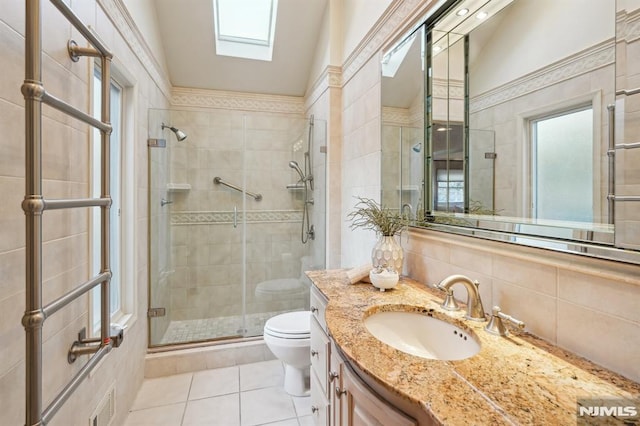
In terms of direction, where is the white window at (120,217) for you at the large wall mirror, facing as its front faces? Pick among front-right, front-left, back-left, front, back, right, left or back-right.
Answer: front-right

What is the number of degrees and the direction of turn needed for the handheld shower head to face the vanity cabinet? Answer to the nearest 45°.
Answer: approximately 90° to its left

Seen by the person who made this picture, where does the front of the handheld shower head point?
facing to the left of the viewer

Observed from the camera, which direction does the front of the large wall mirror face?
facing the viewer and to the left of the viewer

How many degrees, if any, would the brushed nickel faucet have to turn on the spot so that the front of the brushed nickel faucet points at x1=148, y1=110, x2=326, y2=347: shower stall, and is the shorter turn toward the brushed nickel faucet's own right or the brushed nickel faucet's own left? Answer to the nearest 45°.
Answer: approximately 90° to the brushed nickel faucet's own right

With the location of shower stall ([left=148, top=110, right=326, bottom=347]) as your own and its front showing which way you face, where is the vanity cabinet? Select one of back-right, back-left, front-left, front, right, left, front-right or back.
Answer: front

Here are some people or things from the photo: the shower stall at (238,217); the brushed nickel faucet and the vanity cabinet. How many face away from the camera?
0

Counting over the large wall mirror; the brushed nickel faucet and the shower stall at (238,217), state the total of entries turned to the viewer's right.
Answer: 0

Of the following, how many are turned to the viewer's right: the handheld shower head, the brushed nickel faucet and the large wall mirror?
0

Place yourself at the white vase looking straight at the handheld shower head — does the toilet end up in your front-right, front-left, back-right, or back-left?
front-left

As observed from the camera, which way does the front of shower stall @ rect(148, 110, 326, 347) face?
facing the viewer
